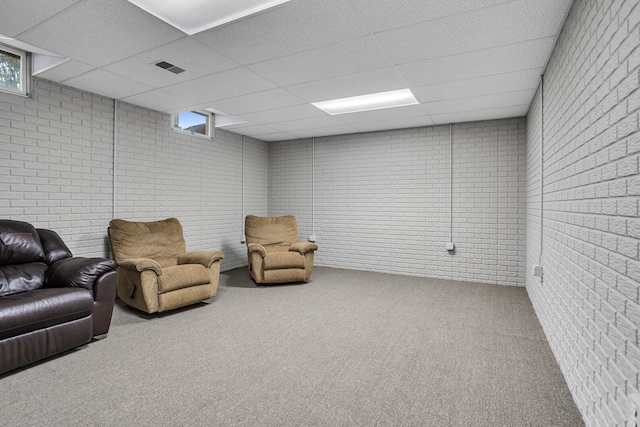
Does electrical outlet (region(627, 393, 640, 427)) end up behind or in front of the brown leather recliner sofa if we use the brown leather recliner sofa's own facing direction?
in front

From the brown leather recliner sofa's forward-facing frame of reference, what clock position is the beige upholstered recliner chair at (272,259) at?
The beige upholstered recliner chair is roughly at 10 o'clock from the brown leather recliner sofa.

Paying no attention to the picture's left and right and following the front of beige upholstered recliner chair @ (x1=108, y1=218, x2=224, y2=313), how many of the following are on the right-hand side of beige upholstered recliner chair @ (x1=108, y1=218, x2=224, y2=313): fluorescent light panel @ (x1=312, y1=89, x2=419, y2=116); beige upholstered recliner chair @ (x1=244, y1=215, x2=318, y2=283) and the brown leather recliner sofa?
1

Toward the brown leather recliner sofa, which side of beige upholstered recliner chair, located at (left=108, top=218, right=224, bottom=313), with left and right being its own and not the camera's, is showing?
right

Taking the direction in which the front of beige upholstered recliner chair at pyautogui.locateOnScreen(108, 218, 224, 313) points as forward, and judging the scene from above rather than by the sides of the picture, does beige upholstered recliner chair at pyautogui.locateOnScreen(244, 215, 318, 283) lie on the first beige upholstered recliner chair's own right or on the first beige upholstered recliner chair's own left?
on the first beige upholstered recliner chair's own left

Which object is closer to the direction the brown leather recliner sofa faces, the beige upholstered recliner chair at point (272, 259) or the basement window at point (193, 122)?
the beige upholstered recliner chair

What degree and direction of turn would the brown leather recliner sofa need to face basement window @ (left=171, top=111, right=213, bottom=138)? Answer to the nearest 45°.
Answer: approximately 90° to its left

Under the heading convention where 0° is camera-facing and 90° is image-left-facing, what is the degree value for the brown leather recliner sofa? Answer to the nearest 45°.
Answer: approximately 315°

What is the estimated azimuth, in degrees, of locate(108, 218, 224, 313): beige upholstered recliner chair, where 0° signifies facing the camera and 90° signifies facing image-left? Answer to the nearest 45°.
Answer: approximately 315°

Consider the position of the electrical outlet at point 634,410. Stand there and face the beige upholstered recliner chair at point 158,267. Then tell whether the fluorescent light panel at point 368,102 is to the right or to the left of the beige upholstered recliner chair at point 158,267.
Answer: right
